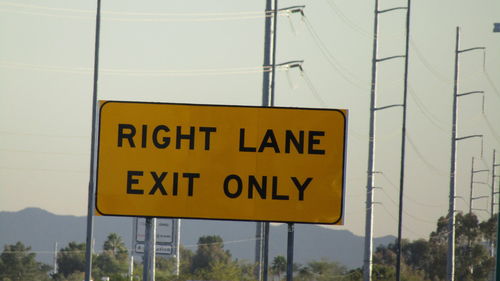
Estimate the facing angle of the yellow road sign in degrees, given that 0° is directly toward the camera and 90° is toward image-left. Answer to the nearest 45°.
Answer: approximately 0°

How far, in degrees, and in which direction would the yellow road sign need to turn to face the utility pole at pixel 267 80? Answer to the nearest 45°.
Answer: approximately 180°

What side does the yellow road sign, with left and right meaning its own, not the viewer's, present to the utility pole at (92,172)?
back
